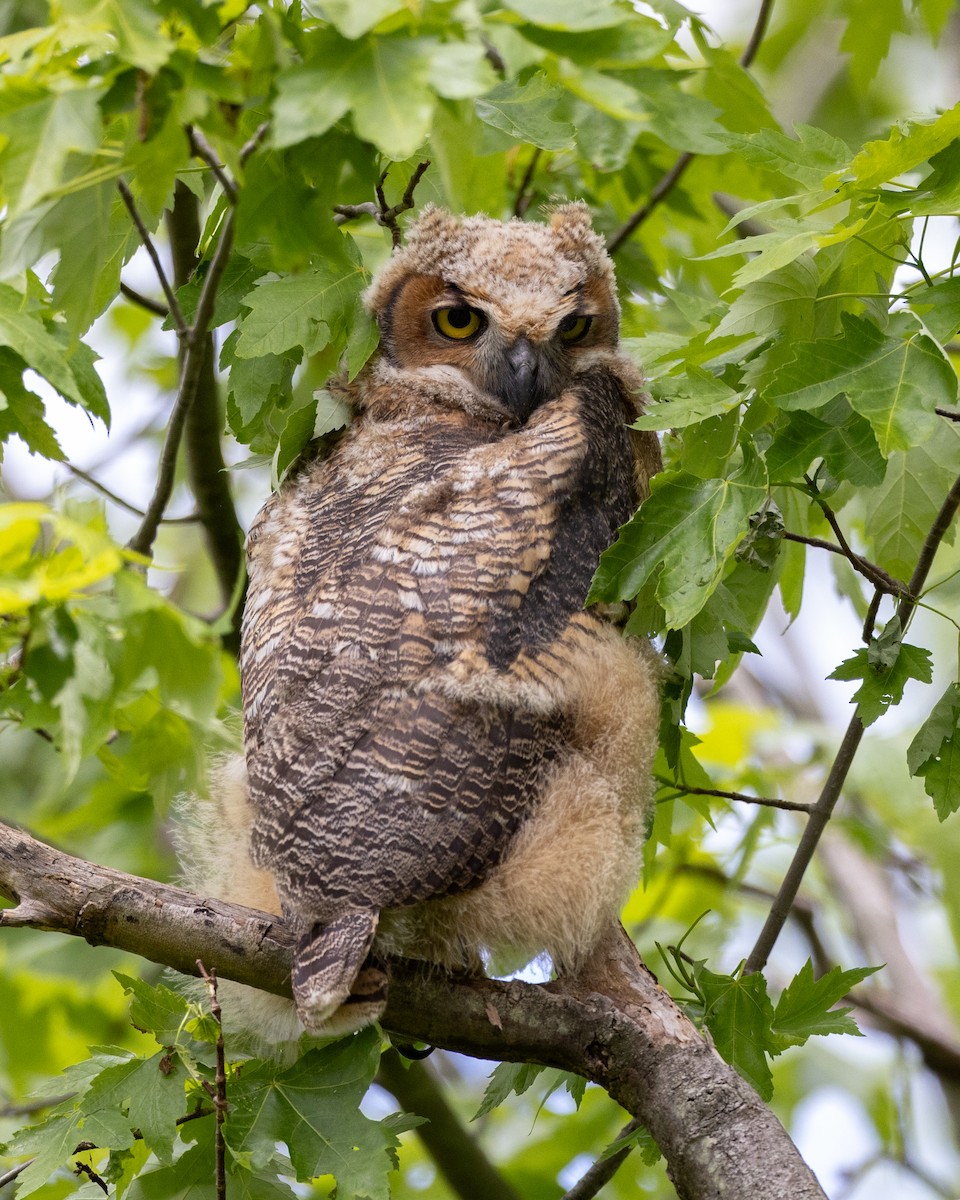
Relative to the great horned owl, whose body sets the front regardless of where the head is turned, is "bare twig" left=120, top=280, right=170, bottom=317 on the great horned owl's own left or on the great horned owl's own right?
on the great horned owl's own left

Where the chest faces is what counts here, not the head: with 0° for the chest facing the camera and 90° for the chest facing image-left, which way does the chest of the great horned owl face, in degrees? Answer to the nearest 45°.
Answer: approximately 225°
